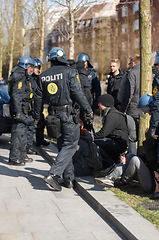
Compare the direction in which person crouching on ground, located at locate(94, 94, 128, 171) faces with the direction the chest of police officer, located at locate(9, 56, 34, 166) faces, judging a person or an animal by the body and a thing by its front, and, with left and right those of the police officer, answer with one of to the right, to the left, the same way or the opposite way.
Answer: the opposite way

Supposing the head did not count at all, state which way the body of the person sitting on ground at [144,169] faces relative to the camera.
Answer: to the viewer's left

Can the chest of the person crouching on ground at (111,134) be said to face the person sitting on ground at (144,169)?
no

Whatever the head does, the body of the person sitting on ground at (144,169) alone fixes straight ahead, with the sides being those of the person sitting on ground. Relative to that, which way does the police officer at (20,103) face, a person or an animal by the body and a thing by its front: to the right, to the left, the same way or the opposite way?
the opposite way

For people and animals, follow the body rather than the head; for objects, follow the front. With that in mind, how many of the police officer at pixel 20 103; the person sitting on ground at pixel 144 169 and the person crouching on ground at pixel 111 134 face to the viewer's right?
1

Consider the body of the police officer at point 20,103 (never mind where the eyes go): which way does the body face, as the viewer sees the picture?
to the viewer's right

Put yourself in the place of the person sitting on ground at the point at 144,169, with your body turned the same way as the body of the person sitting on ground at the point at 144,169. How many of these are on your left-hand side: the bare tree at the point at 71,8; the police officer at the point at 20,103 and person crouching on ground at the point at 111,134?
0

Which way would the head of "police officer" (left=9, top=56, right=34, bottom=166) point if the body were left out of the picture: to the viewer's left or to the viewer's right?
to the viewer's right

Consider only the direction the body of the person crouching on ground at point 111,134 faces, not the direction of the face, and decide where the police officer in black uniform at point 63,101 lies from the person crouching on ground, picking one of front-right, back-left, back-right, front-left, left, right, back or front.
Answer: front-left

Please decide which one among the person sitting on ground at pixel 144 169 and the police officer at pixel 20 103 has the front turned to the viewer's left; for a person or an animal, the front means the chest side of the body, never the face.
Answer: the person sitting on ground

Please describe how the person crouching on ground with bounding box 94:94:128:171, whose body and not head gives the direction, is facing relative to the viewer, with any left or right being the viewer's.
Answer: facing to the left of the viewer

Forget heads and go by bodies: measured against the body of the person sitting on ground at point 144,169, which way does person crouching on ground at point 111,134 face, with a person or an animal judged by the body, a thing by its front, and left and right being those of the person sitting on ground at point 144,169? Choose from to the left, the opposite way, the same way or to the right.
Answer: the same way

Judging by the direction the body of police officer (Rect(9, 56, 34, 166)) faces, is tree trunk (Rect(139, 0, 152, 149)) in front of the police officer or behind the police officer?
in front

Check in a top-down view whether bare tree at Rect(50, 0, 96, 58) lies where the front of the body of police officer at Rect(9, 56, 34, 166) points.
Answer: no

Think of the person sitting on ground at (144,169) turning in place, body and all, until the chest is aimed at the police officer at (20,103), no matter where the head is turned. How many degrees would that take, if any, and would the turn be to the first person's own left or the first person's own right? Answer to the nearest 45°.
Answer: approximately 45° to the first person's own right
